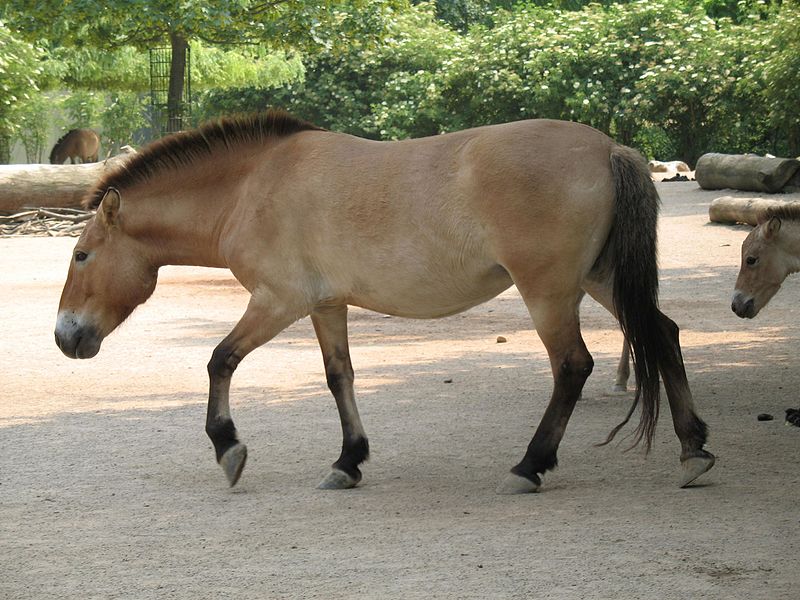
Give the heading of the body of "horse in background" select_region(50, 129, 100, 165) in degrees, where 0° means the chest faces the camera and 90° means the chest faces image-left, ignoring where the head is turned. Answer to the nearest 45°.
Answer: approximately 90°

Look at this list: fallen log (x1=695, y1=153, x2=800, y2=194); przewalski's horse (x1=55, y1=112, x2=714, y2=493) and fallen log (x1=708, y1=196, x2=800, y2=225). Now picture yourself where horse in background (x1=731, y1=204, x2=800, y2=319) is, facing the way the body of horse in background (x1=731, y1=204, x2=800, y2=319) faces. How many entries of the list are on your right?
2

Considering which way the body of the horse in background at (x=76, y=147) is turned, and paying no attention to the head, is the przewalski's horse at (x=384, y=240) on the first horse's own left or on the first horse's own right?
on the first horse's own left

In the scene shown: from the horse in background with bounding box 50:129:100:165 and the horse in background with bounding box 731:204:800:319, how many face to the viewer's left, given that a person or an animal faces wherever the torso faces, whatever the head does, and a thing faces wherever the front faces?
2

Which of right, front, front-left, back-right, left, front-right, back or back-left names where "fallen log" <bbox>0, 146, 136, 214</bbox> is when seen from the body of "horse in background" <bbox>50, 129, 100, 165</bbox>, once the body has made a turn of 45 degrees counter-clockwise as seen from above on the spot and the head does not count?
front-left

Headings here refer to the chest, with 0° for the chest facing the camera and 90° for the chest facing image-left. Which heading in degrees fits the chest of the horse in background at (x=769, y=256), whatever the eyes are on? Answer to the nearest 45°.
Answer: approximately 90°

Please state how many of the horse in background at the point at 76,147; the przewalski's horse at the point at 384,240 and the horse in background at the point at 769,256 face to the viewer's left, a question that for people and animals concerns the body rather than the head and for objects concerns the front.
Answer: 3

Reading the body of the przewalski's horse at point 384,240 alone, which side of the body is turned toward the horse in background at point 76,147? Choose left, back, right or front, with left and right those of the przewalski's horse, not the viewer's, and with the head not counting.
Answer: right

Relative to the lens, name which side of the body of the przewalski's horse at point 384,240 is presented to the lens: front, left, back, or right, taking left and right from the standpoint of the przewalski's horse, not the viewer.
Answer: left

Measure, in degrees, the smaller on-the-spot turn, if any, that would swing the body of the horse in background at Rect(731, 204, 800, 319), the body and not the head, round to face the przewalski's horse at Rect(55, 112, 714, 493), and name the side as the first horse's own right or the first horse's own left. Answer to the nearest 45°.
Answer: approximately 45° to the first horse's own left
